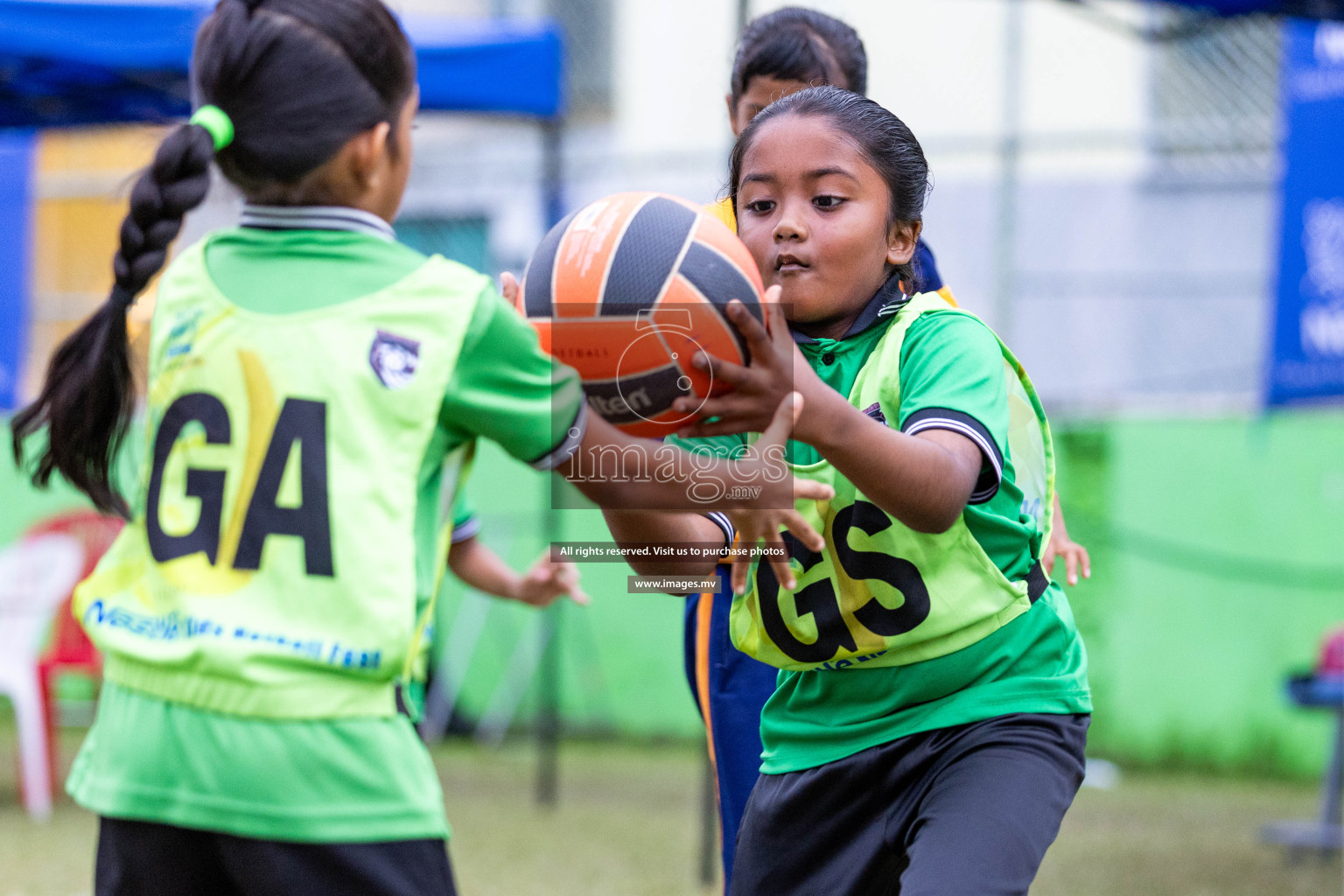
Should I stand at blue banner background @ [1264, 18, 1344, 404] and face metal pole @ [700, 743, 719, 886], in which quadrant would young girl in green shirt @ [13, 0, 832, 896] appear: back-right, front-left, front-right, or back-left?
front-left

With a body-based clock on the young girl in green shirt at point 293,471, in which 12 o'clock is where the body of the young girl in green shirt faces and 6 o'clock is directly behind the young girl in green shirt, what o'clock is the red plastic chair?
The red plastic chair is roughly at 10 o'clock from the young girl in green shirt.

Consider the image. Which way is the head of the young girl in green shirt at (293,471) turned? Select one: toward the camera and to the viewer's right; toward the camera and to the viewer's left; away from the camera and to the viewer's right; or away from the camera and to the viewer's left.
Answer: away from the camera and to the viewer's right

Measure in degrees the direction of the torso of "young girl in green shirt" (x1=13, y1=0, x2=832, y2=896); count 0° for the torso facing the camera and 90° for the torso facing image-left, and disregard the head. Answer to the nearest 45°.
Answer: approximately 225°

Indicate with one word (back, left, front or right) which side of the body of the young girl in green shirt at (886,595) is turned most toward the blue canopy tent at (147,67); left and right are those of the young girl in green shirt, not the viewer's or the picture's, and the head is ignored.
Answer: right

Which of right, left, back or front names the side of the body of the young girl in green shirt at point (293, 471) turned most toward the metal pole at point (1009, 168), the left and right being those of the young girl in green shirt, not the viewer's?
front

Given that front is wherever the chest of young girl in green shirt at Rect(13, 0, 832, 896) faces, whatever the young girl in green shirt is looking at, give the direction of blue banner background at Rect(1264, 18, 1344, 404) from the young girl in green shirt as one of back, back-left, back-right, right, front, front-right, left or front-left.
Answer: front

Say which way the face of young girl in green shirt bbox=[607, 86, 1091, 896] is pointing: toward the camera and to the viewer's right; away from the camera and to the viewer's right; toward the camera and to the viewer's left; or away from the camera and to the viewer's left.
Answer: toward the camera and to the viewer's left

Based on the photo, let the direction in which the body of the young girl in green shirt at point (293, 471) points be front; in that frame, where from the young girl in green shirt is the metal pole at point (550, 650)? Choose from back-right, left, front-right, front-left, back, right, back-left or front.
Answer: front-left

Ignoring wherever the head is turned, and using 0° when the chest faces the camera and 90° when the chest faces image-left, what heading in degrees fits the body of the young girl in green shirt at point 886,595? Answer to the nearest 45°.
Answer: approximately 45°

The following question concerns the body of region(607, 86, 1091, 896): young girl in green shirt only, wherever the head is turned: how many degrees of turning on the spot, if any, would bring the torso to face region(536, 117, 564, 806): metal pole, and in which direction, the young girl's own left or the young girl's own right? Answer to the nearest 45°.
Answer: approximately 135° to the young girl's own right

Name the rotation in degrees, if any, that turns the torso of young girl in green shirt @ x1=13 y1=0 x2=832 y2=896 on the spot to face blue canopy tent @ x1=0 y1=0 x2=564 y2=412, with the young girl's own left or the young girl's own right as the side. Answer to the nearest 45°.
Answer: approximately 45° to the young girl's own left

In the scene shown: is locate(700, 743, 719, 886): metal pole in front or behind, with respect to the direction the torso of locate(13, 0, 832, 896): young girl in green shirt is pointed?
in front

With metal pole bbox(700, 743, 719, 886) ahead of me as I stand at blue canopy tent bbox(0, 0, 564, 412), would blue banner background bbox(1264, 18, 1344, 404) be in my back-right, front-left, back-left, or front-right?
front-left

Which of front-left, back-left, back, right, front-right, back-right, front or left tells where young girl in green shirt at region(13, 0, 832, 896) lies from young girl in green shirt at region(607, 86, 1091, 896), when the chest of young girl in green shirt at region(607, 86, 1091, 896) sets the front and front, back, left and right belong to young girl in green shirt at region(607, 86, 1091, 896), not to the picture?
front

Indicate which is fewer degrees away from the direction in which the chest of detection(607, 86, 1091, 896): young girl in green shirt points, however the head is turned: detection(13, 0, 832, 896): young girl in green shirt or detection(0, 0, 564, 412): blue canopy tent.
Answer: the young girl in green shirt

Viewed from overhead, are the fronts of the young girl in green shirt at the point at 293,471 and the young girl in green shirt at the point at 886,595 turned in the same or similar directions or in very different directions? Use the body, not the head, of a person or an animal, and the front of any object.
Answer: very different directions
